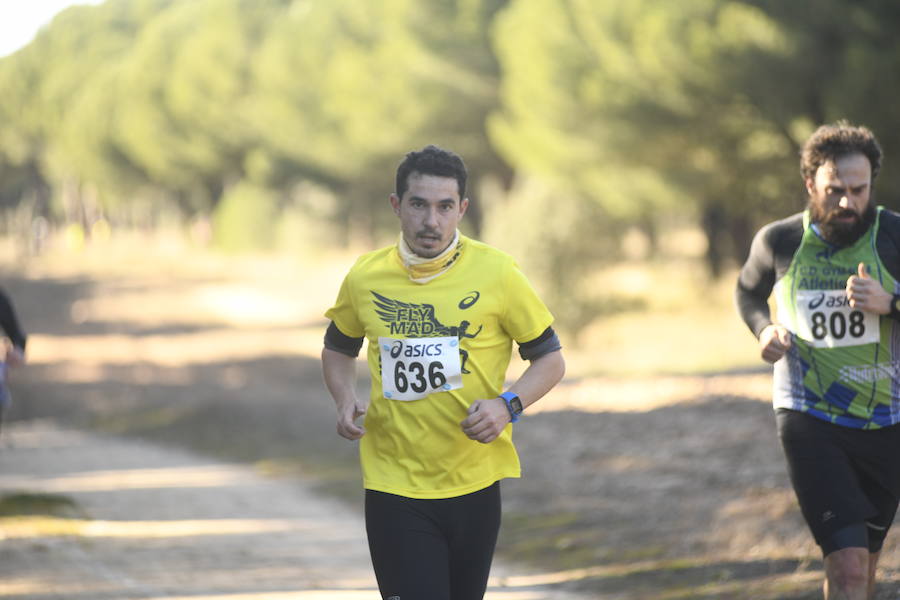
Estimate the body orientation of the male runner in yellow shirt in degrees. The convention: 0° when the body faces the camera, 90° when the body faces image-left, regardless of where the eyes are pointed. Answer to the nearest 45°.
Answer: approximately 0°

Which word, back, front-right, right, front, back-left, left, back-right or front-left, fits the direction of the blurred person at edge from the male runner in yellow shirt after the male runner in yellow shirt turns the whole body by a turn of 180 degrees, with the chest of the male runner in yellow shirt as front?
front-left
